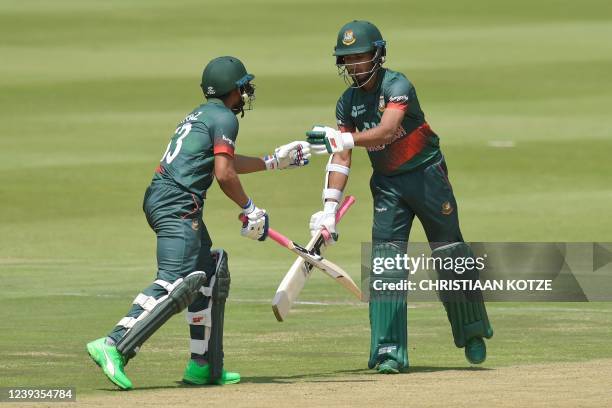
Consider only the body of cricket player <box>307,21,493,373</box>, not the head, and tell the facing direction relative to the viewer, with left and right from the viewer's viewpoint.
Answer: facing the viewer and to the left of the viewer

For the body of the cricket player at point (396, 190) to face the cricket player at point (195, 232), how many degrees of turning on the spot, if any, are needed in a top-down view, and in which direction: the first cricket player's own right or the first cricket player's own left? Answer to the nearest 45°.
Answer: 0° — they already face them

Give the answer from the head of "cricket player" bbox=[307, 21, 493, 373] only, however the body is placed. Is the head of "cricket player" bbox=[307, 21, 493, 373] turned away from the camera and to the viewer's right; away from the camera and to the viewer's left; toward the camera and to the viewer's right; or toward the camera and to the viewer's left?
toward the camera and to the viewer's left

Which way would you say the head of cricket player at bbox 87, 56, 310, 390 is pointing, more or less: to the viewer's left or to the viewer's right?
to the viewer's right
